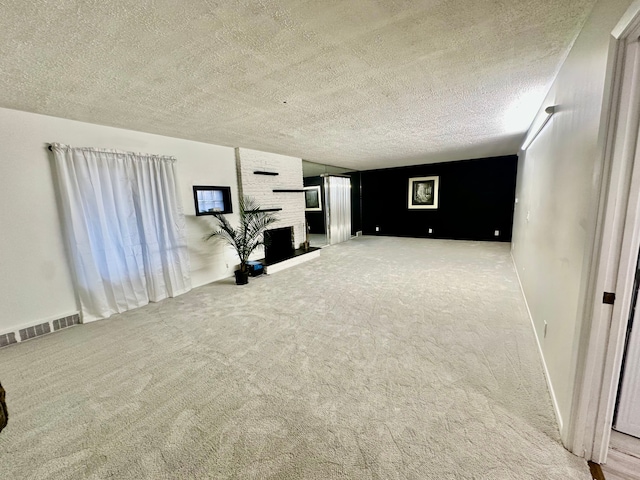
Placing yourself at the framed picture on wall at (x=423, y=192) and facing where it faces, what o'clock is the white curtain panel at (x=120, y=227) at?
The white curtain panel is roughly at 1 o'clock from the framed picture on wall.

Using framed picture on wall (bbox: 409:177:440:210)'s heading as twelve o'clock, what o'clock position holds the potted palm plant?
The potted palm plant is roughly at 1 o'clock from the framed picture on wall.

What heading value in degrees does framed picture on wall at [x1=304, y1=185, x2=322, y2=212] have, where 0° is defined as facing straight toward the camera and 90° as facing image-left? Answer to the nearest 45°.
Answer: approximately 45°

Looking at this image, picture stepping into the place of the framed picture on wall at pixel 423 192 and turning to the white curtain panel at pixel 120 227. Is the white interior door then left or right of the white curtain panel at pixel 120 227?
left

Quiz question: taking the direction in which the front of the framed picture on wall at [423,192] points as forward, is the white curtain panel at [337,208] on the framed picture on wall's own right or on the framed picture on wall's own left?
on the framed picture on wall's own right

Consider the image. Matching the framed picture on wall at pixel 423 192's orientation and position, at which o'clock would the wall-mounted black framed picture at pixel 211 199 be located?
The wall-mounted black framed picture is roughly at 1 o'clock from the framed picture on wall.

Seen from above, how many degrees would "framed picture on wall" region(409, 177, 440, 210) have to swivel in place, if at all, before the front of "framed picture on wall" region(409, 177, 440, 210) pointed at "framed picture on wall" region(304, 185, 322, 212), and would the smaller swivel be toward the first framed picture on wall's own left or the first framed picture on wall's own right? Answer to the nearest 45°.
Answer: approximately 90° to the first framed picture on wall's own right

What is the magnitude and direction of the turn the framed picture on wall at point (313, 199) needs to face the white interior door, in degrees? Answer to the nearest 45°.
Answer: approximately 45° to its left

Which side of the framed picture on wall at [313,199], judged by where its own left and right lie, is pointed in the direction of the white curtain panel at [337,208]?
left
